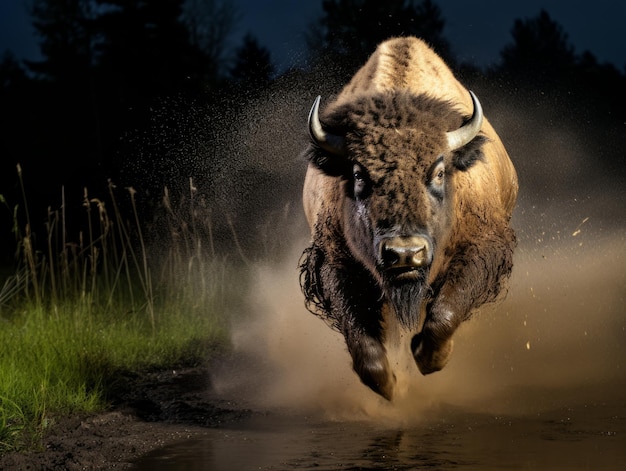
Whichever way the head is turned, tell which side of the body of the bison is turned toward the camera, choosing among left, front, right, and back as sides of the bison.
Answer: front
